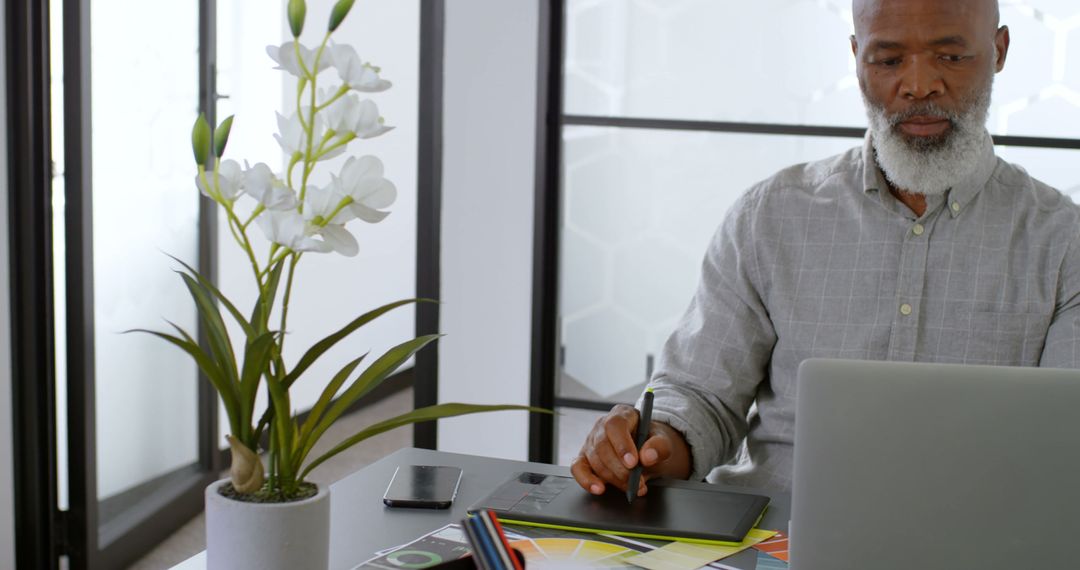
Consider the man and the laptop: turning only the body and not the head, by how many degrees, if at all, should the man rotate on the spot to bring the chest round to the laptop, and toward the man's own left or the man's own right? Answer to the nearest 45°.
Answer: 0° — they already face it

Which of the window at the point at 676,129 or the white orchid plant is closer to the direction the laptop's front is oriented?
the window

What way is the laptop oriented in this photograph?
away from the camera

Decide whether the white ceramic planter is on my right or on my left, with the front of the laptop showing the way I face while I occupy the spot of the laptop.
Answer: on my left

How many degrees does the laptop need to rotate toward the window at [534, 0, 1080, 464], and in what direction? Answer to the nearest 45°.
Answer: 0° — it already faces it

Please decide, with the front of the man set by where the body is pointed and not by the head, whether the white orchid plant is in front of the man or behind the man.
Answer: in front

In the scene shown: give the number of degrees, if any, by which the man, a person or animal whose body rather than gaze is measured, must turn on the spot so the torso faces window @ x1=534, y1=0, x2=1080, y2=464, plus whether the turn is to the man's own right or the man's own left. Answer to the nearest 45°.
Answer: approximately 135° to the man's own right

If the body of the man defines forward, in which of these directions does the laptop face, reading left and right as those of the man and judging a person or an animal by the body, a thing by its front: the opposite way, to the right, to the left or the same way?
the opposite way

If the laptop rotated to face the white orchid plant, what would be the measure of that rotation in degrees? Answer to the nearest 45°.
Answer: approximately 90° to its left

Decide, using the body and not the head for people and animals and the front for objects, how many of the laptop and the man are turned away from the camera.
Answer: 1

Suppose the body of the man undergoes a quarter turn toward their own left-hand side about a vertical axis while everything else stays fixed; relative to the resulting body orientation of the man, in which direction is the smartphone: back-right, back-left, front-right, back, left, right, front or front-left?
back-right

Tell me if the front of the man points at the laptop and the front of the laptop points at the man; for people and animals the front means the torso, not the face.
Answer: yes

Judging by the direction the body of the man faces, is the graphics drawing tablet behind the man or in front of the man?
in front
